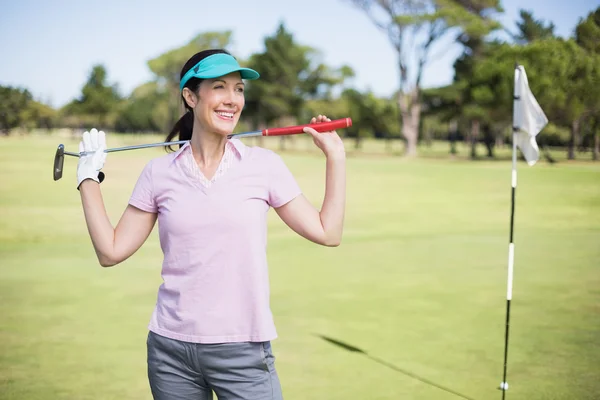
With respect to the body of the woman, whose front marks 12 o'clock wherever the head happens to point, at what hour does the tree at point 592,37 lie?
The tree is roughly at 7 o'clock from the woman.

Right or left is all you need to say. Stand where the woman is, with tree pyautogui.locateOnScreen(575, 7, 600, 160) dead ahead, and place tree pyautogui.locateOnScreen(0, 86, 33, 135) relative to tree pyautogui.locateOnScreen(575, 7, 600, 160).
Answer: left

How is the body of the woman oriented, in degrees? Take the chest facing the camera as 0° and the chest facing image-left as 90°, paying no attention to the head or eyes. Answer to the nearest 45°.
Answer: approximately 0°

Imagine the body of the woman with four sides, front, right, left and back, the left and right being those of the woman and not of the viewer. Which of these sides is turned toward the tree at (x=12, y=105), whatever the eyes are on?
back

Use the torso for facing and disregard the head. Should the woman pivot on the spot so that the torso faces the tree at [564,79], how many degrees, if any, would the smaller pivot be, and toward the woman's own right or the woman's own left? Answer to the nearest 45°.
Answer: approximately 135° to the woman's own left

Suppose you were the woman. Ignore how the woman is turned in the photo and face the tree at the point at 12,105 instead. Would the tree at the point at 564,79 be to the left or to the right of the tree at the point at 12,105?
right
